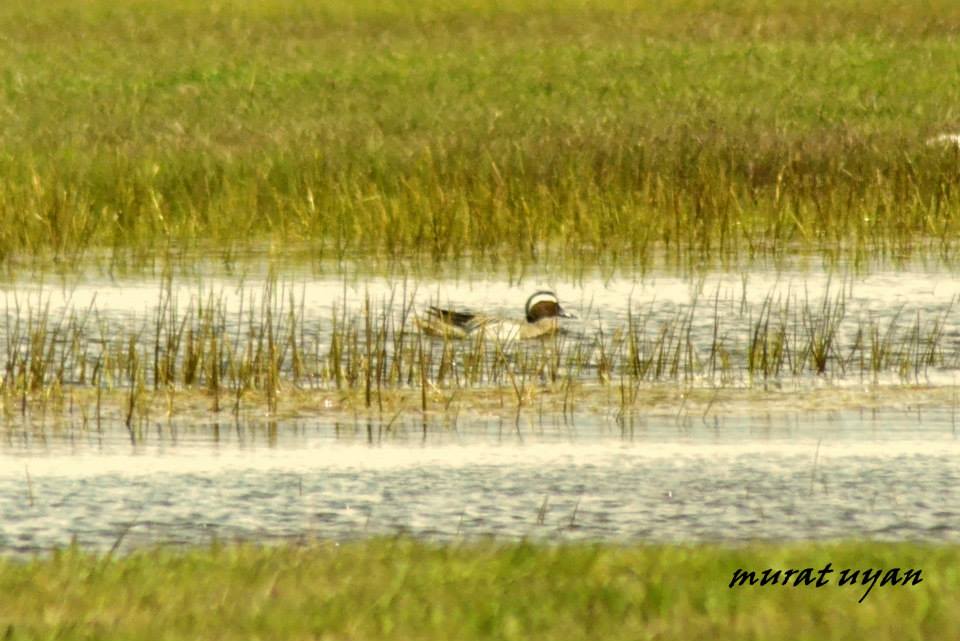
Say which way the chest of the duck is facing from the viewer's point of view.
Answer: to the viewer's right
